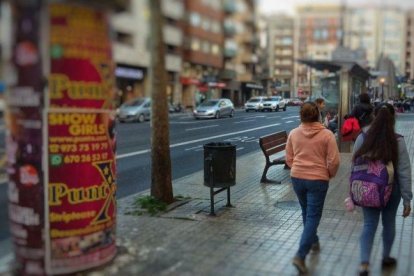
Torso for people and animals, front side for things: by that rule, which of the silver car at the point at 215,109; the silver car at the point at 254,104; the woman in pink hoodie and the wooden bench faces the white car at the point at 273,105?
the woman in pink hoodie

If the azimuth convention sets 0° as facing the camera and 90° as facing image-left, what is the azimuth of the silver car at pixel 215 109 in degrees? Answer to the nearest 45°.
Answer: approximately 45°

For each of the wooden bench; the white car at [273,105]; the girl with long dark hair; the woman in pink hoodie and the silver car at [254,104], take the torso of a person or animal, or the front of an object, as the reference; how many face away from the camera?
2

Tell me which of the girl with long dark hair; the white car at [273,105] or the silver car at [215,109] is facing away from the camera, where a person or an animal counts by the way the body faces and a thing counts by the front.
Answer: the girl with long dark hair

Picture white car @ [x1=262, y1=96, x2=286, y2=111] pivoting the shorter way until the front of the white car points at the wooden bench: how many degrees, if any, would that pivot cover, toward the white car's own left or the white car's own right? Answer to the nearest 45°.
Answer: approximately 45° to the white car's own left

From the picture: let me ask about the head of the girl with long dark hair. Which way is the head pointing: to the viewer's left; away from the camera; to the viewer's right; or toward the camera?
away from the camera

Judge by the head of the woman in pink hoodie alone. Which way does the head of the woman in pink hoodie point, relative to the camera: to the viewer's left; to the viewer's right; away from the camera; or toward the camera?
away from the camera

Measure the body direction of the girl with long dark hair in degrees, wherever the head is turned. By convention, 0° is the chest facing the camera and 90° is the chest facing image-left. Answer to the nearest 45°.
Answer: approximately 180°

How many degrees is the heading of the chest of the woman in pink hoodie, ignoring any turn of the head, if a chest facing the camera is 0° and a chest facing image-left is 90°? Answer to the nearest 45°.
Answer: approximately 180°

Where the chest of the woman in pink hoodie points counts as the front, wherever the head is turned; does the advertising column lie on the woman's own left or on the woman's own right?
on the woman's own left

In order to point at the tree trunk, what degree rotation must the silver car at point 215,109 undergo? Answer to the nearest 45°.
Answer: approximately 45° to its left

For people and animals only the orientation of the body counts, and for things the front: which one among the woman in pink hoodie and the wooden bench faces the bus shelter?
the woman in pink hoodie

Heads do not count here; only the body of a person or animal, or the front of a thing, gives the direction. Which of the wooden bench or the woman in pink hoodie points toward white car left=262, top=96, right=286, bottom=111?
the woman in pink hoodie
